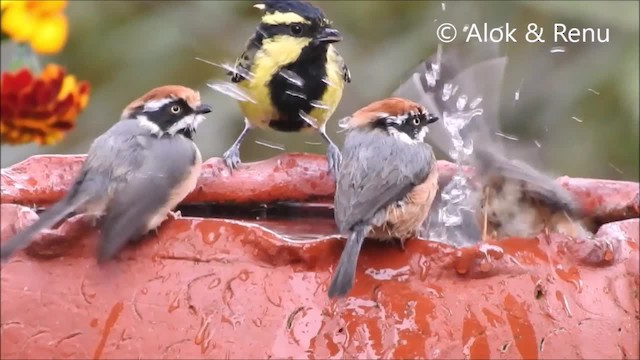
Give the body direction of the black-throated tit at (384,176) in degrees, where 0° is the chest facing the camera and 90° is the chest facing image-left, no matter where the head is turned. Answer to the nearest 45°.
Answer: approximately 225°

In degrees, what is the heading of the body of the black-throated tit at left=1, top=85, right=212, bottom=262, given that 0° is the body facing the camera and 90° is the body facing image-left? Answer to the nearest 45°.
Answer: approximately 270°

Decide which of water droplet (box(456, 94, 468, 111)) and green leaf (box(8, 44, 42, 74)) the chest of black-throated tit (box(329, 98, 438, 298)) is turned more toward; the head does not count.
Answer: the water droplet

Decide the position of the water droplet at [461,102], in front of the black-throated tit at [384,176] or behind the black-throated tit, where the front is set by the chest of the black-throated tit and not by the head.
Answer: in front

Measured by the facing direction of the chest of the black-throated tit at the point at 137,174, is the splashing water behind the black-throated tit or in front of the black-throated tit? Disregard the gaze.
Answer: in front

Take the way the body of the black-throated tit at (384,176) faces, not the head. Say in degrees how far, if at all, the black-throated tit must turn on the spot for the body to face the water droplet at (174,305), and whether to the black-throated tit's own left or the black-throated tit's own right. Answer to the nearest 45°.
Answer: approximately 180°

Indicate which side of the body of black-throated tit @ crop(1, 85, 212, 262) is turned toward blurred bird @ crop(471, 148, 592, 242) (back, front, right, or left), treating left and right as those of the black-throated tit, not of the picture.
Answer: front
